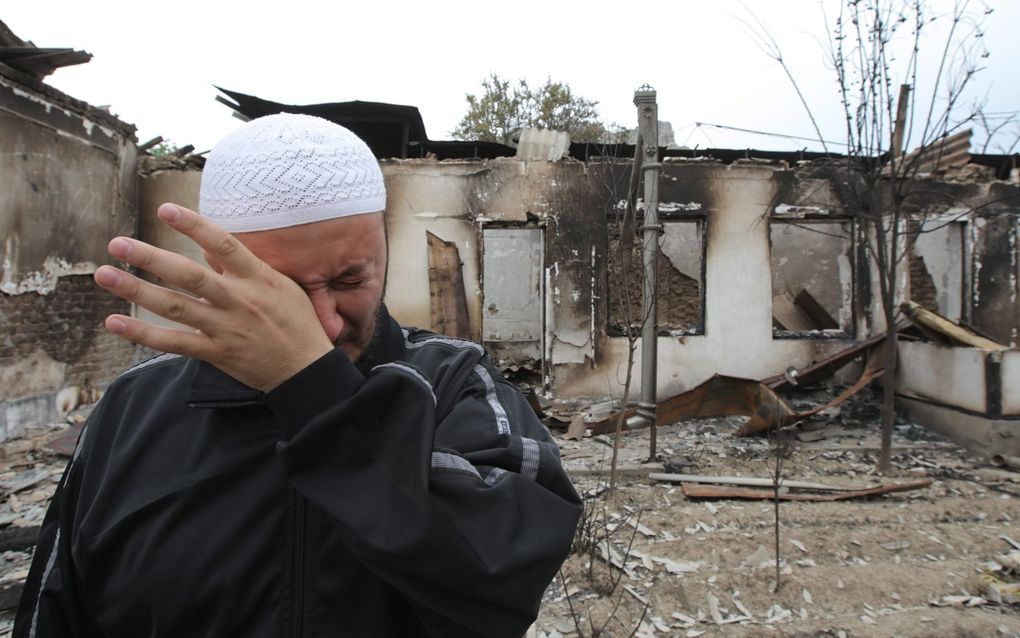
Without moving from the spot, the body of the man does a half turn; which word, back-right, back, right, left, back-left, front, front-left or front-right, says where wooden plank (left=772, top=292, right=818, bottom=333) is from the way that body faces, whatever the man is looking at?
front-right

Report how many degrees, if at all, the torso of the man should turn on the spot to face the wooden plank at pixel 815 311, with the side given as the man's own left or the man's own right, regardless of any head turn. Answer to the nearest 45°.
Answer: approximately 135° to the man's own left

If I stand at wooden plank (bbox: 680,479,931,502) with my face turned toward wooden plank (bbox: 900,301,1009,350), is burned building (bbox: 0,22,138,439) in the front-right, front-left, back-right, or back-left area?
back-left

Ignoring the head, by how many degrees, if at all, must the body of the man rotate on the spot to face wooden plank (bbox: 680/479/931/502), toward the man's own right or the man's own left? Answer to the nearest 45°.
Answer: approximately 135° to the man's own left

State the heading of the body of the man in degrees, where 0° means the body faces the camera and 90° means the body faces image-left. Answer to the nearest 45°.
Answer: approximately 0°

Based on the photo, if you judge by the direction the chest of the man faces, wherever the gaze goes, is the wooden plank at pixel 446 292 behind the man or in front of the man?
behind
